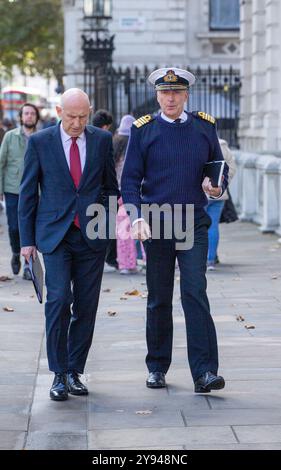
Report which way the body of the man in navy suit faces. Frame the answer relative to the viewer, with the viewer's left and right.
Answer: facing the viewer

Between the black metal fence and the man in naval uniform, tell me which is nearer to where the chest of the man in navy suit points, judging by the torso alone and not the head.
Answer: the man in naval uniform

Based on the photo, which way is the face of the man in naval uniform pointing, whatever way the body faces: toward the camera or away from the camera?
toward the camera

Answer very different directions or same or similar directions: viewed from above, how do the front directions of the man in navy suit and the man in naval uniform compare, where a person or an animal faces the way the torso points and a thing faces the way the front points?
same or similar directions

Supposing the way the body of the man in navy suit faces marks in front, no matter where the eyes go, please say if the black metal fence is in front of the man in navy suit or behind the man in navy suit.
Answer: behind

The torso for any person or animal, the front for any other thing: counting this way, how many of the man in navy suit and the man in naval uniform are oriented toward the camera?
2

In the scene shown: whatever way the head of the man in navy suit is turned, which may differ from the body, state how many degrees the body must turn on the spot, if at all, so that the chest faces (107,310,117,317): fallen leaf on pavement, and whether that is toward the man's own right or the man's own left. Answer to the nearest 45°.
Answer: approximately 180°

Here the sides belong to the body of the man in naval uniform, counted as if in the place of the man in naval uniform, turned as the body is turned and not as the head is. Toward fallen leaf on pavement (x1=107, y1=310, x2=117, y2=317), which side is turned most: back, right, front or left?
back

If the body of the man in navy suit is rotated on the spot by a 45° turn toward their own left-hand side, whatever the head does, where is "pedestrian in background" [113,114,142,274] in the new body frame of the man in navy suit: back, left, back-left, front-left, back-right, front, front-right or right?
back-left

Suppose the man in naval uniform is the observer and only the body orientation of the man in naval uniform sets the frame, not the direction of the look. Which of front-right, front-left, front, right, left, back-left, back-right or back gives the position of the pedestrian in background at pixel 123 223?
back

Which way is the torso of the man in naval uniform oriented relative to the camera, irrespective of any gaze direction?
toward the camera

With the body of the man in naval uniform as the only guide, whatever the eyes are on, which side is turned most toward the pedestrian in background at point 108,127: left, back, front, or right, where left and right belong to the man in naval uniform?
back
